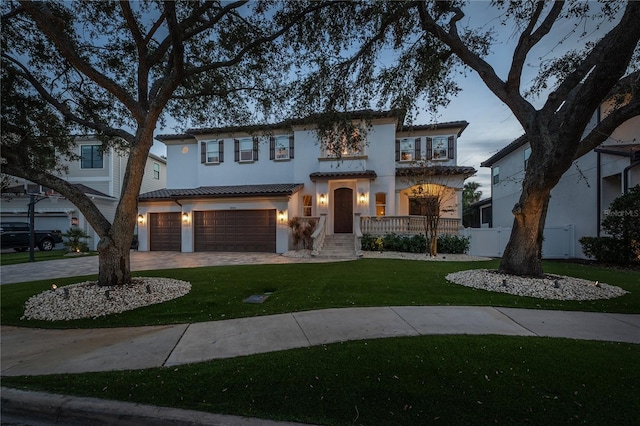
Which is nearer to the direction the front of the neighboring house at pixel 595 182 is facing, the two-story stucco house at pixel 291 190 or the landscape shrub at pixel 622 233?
the landscape shrub

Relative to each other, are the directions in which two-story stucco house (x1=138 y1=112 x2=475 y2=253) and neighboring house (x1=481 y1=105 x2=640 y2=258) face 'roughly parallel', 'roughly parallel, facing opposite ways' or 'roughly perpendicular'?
roughly parallel

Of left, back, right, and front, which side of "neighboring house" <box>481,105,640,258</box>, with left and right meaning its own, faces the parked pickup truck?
right

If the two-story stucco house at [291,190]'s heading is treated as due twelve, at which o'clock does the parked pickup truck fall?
The parked pickup truck is roughly at 3 o'clock from the two-story stucco house.

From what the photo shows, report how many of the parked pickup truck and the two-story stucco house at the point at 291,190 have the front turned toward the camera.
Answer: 1

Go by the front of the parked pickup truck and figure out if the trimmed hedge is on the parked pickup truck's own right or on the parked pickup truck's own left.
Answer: on the parked pickup truck's own right

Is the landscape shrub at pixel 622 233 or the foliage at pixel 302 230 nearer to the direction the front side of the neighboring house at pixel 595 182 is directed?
the landscape shrub

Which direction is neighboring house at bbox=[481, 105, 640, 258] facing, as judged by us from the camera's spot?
facing the viewer and to the right of the viewer

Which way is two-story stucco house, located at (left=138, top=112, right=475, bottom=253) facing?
toward the camera
